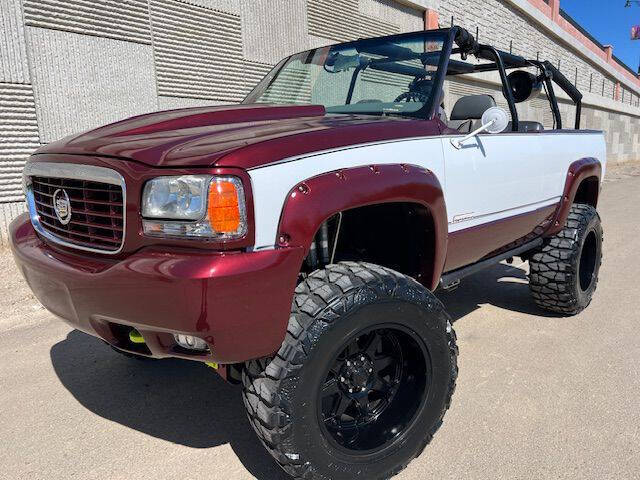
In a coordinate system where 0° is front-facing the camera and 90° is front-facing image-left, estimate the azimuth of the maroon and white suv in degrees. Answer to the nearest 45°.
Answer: approximately 45°
